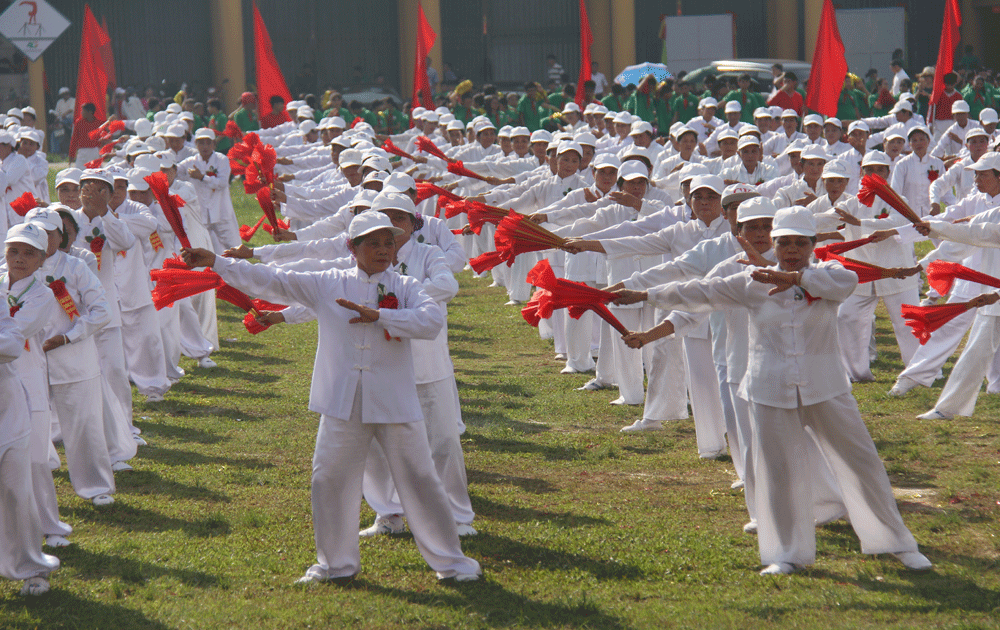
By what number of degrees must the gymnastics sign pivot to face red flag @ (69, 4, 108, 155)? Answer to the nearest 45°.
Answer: approximately 135° to its left

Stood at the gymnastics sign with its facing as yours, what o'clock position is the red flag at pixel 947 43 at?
The red flag is roughly at 10 o'clock from the gymnastics sign.

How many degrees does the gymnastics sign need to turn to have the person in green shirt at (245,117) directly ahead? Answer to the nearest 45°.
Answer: approximately 135° to its left

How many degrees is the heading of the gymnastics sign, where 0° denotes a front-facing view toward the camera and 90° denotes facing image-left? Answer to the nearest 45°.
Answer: approximately 0°

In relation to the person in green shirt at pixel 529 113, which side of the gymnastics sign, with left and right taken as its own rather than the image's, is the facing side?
left

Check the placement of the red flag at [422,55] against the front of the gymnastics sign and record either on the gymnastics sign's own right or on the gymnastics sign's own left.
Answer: on the gymnastics sign's own left

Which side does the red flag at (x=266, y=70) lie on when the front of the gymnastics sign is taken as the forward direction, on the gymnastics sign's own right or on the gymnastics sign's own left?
on the gymnastics sign's own left

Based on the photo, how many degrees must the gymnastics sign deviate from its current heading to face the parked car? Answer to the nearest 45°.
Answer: approximately 90° to its left
